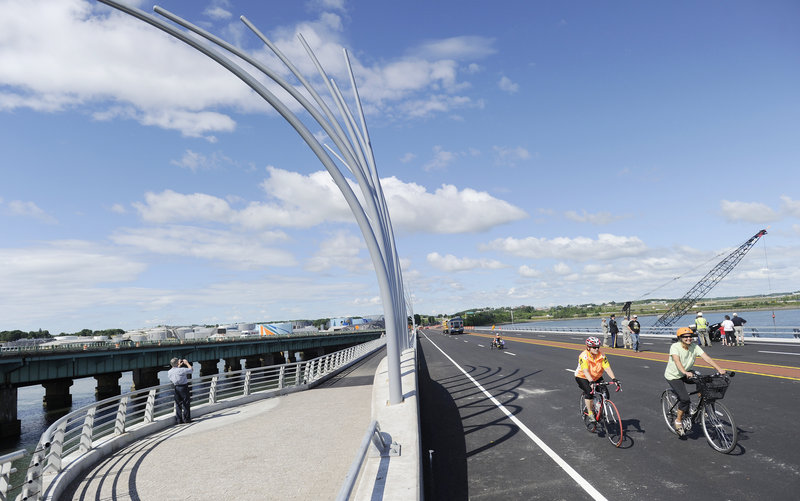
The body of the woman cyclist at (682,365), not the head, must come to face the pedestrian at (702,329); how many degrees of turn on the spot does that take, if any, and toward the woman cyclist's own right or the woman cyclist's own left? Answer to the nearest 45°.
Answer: approximately 135° to the woman cyclist's own left

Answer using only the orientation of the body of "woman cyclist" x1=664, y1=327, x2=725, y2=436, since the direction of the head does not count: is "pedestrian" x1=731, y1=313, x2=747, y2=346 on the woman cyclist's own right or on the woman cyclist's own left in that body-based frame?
on the woman cyclist's own left

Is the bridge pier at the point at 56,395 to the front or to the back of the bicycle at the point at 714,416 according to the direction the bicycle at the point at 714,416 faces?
to the back

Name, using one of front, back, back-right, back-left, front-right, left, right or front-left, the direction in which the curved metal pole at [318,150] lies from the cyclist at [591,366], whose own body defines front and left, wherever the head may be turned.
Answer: back-right

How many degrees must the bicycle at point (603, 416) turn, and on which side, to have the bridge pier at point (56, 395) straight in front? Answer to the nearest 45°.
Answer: approximately 180°
